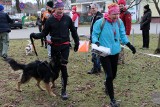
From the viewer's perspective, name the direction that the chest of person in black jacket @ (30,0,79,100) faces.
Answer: toward the camera

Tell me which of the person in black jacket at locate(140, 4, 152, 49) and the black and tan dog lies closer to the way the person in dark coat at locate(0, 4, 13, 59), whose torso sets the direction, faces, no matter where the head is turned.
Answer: the person in black jacket

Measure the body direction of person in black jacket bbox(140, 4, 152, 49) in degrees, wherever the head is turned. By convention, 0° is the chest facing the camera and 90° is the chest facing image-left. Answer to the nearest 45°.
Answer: approximately 90°
